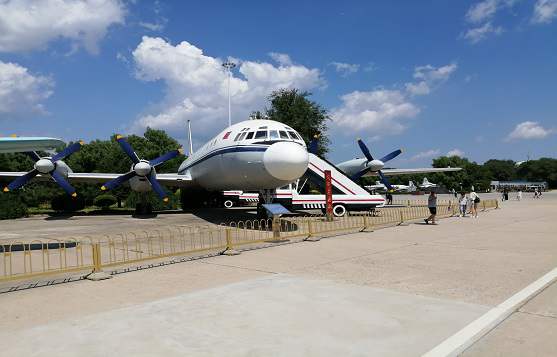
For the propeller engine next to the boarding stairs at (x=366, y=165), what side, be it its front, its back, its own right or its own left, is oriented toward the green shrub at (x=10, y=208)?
right

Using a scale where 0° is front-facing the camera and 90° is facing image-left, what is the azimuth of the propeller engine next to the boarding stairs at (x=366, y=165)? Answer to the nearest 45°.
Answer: approximately 315°

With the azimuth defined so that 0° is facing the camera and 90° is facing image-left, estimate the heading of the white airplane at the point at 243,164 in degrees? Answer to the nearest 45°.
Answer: approximately 315°
